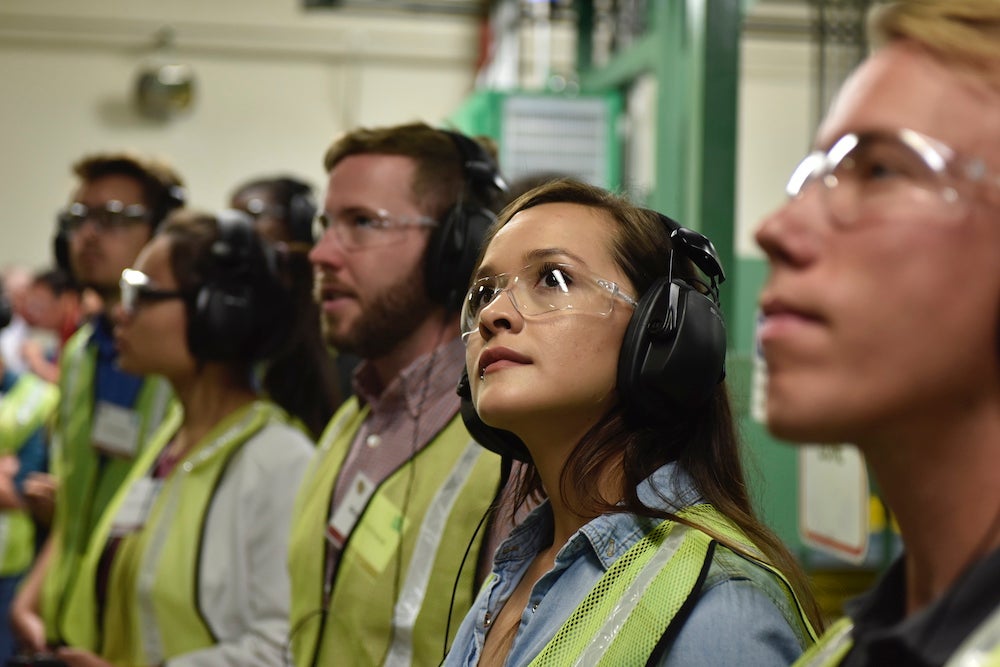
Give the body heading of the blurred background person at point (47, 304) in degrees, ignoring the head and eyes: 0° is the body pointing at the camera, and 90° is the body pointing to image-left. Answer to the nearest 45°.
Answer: approximately 45°

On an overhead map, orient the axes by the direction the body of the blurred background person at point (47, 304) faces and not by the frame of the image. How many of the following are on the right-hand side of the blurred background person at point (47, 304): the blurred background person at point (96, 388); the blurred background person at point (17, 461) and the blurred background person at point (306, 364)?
0

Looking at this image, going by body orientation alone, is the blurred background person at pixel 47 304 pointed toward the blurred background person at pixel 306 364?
no

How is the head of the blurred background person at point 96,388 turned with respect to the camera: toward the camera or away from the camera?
toward the camera

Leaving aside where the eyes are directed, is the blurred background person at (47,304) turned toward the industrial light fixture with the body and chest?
no

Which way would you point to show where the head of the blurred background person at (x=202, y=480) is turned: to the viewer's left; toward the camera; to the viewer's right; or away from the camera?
to the viewer's left

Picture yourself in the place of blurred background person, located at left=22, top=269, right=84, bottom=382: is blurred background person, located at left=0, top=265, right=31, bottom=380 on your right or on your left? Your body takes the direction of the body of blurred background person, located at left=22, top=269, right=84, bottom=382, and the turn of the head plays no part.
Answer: on your right
